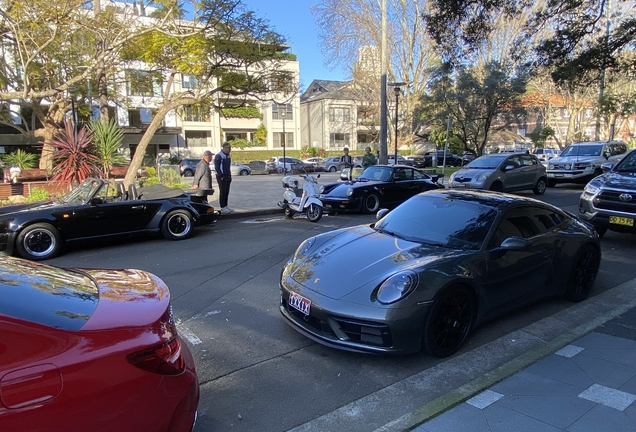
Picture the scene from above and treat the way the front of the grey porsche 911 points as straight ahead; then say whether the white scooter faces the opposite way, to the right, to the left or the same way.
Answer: to the left

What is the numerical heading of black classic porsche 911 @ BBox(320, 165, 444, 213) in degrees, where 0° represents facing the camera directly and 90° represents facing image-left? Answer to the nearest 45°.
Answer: approximately 45°

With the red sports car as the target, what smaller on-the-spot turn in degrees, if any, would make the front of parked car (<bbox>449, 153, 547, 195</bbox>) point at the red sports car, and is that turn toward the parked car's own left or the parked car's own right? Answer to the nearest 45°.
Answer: approximately 45° to the parked car's own left

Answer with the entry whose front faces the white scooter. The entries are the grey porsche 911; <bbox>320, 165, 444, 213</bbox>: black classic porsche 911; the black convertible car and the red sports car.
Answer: the black classic porsche 911

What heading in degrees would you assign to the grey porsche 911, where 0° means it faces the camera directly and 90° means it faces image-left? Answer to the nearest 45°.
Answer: approximately 45°

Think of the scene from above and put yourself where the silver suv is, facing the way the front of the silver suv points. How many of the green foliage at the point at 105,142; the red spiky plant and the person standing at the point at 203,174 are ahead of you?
3

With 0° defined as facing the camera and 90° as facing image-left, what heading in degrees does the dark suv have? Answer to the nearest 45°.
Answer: approximately 45°

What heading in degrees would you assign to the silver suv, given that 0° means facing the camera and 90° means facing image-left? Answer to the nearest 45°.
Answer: approximately 45°

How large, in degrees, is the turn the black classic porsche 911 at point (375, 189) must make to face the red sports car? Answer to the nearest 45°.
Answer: approximately 45° to its left

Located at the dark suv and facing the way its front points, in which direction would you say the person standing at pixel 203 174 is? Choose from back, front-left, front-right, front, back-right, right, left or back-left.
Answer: front-right

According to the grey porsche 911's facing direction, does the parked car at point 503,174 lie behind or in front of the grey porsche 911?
behind

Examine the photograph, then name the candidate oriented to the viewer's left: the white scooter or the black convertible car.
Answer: the black convertible car
